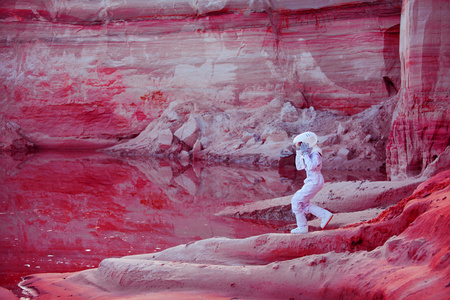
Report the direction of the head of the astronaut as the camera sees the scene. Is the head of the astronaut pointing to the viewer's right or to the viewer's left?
to the viewer's left

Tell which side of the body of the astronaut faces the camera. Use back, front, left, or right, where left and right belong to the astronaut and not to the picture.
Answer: left
